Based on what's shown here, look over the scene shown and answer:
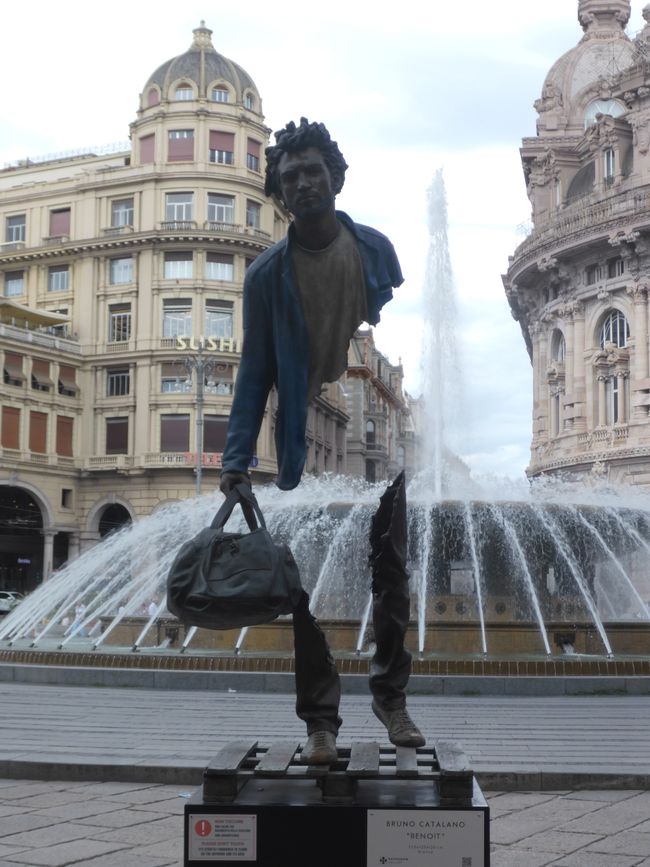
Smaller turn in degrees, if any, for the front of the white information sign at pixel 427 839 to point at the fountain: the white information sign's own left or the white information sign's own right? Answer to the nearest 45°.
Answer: approximately 180°

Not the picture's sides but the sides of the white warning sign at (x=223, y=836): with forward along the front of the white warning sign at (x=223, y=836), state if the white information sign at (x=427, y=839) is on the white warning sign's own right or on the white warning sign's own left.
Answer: on the white warning sign's own left

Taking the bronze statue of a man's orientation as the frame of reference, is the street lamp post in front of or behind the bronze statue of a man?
behind

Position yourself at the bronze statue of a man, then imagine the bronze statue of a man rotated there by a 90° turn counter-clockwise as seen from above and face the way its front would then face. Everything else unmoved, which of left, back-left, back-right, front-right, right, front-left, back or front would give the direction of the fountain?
left

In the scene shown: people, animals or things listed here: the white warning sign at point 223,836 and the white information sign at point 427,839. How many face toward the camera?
2

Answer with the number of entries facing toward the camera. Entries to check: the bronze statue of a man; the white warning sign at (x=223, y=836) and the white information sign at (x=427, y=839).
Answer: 3

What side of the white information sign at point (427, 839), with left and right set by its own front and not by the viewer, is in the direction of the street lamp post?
back

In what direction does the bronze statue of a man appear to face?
toward the camera

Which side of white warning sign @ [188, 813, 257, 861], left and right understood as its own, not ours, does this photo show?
front

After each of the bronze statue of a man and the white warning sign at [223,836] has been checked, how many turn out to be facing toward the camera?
2
